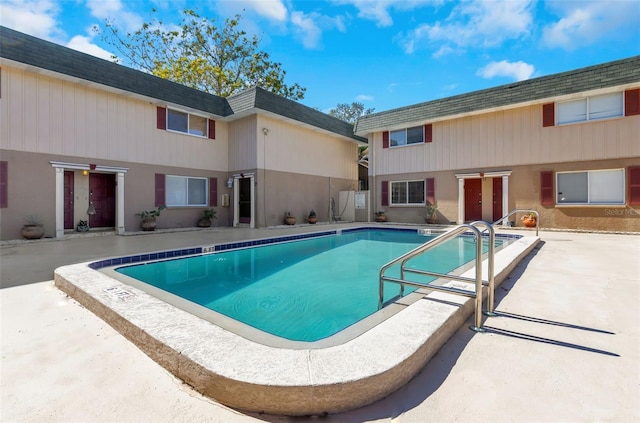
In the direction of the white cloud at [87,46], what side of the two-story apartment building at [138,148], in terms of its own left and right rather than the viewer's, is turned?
back

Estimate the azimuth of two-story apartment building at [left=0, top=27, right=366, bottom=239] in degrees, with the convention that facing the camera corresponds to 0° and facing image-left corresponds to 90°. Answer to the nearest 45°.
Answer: approximately 315°

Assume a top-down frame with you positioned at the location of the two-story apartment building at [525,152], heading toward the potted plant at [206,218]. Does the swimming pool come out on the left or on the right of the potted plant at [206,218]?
left

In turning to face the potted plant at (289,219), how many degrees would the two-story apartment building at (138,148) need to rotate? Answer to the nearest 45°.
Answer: approximately 45° to its left

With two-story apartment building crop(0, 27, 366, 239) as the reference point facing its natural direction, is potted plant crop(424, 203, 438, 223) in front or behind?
in front
